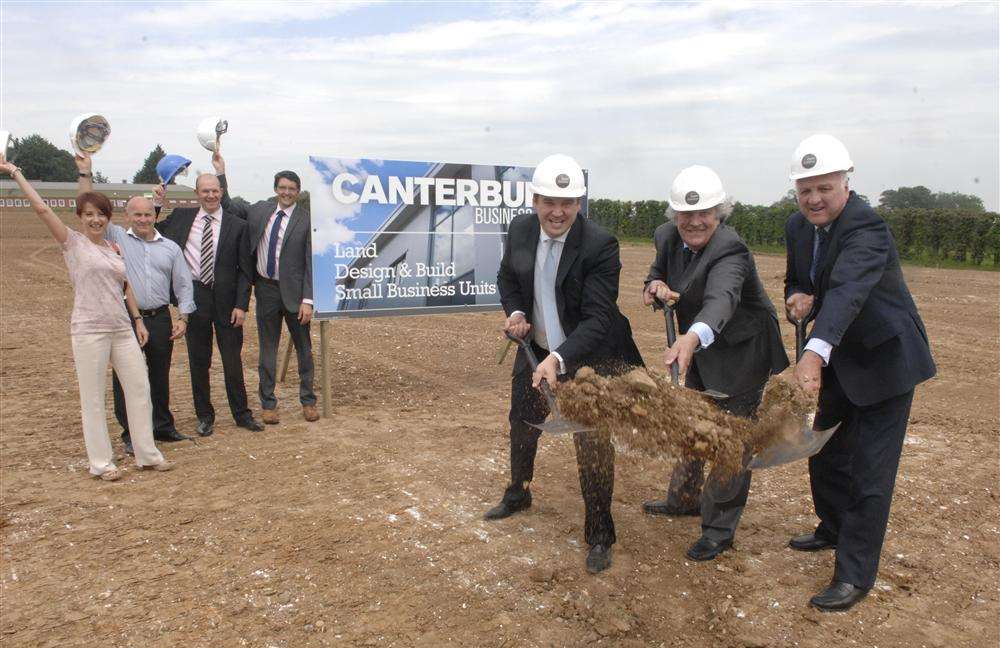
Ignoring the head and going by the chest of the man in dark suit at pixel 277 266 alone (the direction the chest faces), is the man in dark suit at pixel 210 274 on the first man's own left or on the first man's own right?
on the first man's own right

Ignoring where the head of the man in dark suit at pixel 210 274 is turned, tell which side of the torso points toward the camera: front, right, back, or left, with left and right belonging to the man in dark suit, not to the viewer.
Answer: front

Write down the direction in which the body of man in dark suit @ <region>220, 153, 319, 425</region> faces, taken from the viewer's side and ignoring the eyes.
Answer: toward the camera

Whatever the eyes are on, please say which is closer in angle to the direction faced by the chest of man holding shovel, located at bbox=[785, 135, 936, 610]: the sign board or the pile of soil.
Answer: the pile of soil

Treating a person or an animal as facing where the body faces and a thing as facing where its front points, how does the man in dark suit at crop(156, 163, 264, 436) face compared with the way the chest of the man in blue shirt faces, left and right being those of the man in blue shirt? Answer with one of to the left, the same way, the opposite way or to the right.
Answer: the same way

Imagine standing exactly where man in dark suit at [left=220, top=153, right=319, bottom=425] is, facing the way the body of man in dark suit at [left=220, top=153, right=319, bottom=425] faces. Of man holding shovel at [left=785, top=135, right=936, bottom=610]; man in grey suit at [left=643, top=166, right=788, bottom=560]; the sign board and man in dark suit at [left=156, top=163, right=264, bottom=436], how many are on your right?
1

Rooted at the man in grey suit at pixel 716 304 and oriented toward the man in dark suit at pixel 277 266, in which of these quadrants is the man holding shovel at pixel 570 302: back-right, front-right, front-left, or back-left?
front-left

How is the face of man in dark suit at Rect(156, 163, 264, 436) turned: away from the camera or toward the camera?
toward the camera

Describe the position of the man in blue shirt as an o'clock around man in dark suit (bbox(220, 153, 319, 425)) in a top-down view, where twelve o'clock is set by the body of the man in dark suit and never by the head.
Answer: The man in blue shirt is roughly at 2 o'clock from the man in dark suit.

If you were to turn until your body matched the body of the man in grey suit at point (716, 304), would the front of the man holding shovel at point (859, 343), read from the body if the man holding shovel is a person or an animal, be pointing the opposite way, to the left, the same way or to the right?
the same way

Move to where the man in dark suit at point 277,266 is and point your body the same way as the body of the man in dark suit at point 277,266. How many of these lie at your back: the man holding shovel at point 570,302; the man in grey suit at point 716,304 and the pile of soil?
0

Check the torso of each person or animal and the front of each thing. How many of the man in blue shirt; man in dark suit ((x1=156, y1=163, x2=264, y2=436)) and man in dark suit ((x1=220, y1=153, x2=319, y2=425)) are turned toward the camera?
3

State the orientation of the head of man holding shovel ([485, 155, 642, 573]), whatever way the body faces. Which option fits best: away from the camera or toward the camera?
toward the camera

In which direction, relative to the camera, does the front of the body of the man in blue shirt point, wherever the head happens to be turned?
toward the camera

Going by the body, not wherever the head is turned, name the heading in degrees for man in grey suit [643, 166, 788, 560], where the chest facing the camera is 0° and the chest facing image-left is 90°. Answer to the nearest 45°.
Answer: approximately 45°

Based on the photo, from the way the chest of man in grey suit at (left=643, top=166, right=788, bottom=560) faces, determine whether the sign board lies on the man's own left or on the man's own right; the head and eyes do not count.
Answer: on the man's own right
